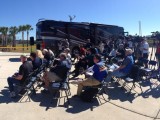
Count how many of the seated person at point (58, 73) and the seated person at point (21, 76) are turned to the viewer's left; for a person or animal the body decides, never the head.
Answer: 2

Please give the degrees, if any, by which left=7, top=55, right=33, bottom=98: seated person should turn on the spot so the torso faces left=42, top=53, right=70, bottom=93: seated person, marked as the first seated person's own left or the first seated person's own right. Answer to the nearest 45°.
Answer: approximately 180°

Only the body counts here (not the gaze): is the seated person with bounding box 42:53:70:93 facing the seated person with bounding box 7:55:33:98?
yes

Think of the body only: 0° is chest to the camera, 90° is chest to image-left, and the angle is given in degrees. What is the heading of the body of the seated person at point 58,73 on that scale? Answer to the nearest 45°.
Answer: approximately 90°

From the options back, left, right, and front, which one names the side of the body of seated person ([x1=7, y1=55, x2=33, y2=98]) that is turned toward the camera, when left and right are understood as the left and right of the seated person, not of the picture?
left
